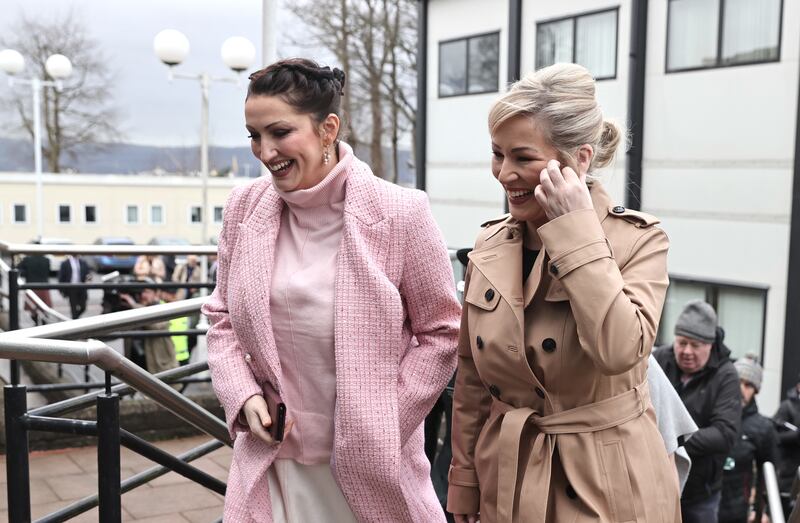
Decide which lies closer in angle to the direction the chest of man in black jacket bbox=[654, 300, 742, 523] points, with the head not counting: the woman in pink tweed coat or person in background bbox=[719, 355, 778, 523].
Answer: the woman in pink tweed coat

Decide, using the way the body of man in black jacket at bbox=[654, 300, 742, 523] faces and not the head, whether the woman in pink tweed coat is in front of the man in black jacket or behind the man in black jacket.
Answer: in front

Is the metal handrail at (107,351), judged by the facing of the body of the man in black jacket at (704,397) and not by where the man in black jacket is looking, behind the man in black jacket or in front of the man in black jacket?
in front

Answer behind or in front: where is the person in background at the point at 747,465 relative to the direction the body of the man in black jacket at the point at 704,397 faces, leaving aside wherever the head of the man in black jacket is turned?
behind

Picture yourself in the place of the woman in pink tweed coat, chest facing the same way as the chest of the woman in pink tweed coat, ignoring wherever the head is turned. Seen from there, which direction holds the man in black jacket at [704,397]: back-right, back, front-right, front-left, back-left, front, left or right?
back

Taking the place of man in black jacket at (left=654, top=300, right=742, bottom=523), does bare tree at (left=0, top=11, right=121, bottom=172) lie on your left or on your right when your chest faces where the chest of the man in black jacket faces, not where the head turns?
on your right

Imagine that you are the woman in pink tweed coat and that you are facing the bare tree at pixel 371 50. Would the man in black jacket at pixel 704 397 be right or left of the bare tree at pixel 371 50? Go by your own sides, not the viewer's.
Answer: right
